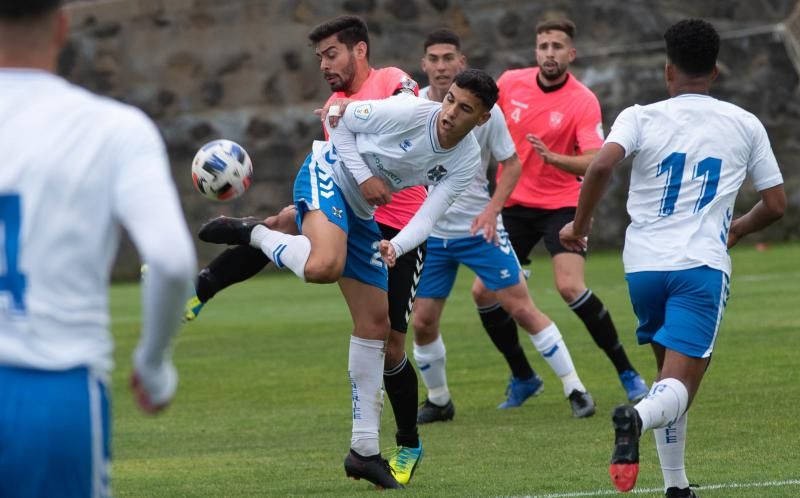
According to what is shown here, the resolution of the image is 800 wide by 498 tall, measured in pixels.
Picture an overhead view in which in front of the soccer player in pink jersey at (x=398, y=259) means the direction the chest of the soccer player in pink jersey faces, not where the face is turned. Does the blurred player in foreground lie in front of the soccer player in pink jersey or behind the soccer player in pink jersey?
in front

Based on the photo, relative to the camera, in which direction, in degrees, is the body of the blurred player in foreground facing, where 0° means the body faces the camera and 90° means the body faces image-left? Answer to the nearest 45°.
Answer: approximately 180°

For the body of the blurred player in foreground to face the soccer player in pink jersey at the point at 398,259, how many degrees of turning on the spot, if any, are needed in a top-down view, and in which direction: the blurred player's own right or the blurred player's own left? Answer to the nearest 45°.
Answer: approximately 45° to the blurred player's own right

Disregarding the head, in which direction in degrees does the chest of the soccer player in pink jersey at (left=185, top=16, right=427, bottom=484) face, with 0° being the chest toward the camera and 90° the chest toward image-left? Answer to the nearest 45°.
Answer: approximately 45°

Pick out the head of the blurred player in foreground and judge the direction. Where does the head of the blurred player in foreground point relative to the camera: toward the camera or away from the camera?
away from the camera

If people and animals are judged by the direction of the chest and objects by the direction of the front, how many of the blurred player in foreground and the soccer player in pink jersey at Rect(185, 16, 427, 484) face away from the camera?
1

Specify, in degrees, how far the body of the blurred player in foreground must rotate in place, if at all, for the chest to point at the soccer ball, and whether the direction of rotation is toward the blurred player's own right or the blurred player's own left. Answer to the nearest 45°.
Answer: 0° — they already face it

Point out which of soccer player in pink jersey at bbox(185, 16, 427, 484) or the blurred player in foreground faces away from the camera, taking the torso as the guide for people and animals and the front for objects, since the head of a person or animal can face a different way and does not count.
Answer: the blurred player in foreground
